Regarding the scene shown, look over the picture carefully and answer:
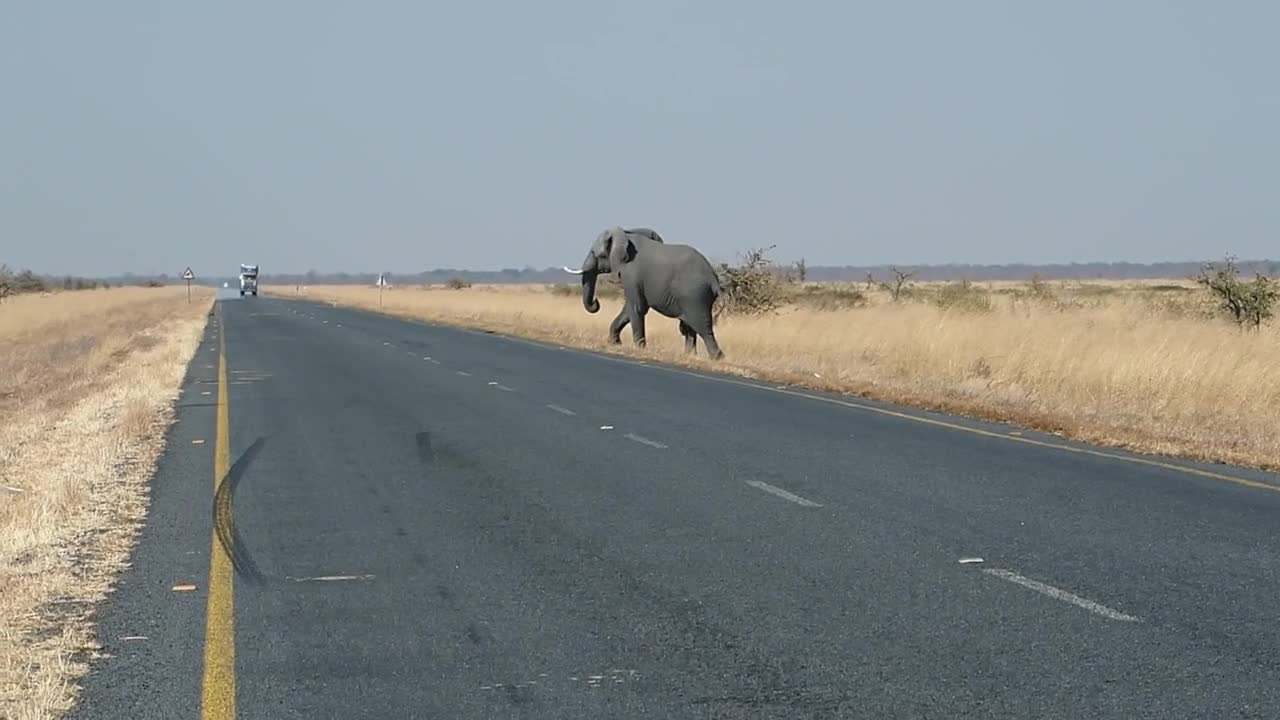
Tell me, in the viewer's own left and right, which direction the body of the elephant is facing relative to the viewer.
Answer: facing away from the viewer and to the left of the viewer

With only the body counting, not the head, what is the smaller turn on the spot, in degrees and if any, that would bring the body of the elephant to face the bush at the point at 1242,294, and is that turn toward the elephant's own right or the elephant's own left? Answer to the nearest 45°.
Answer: approximately 135° to the elephant's own right

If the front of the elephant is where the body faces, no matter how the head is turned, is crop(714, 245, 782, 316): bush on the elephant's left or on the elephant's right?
on the elephant's right

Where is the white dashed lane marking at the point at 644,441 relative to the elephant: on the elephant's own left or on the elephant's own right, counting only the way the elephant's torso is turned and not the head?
on the elephant's own left
